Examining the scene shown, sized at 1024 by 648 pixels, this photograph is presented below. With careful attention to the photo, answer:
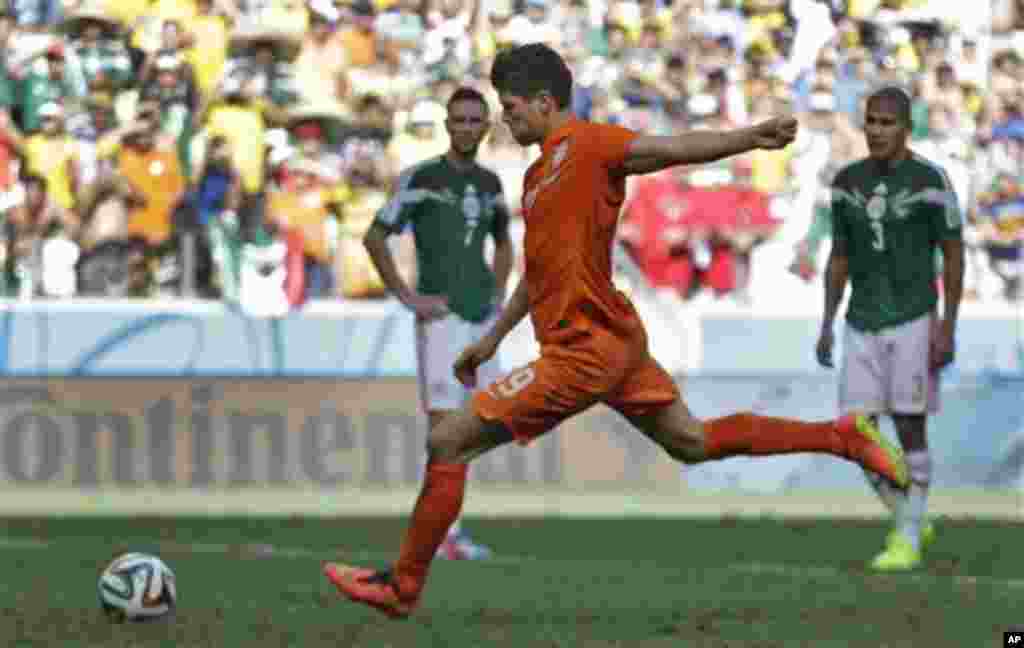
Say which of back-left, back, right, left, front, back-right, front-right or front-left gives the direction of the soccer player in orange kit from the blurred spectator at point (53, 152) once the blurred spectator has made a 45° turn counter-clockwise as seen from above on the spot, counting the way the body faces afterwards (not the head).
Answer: front-right

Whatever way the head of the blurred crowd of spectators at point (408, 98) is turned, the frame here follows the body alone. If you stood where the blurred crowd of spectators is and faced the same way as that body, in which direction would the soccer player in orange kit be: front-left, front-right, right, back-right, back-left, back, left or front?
front

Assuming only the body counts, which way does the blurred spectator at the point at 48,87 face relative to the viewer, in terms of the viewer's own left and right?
facing the viewer

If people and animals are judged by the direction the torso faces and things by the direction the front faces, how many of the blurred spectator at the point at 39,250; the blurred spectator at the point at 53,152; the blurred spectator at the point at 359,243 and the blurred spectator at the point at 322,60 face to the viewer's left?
0

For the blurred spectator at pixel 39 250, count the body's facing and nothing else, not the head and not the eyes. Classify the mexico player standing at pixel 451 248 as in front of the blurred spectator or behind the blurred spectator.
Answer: in front

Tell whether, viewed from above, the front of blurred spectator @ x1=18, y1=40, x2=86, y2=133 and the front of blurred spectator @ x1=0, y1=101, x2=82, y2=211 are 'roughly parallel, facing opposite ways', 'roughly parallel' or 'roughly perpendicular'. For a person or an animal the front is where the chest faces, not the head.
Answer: roughly parallel

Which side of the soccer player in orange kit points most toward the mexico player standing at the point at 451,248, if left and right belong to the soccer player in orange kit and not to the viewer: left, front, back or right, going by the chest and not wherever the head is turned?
right

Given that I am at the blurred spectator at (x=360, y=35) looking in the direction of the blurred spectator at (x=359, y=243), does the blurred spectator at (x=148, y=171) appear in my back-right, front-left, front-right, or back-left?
front-right

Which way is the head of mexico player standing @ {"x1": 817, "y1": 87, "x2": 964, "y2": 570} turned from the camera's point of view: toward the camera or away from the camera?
toward the camera

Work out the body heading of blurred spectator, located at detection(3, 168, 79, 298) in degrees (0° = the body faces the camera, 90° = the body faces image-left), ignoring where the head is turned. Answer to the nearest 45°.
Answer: approximately 0°

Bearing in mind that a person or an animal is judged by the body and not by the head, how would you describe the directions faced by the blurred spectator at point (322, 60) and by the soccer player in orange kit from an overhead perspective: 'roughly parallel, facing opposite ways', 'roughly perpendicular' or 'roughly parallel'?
roughly perpendicular

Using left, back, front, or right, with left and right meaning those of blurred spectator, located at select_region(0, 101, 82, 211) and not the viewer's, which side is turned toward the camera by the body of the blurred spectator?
front

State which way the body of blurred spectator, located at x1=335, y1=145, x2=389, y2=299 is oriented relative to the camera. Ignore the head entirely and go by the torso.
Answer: toward the camera

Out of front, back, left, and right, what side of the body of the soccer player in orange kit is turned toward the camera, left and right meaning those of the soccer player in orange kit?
left

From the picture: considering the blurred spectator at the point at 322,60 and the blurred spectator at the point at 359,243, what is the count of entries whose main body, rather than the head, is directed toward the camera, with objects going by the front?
2

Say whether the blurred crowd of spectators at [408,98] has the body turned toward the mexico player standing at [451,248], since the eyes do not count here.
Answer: yes
